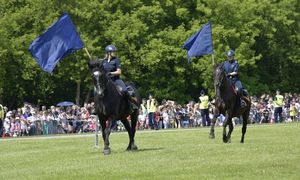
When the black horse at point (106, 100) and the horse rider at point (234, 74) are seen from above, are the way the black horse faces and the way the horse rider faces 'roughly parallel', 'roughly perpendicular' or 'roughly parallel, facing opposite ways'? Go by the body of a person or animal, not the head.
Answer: roughly parallel

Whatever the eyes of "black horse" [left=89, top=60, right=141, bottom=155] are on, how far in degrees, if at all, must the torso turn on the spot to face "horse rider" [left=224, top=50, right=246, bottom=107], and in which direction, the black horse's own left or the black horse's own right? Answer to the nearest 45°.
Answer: approximately 180°

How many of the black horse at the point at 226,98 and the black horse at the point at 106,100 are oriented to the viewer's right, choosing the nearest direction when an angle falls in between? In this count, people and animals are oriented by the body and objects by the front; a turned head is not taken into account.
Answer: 0

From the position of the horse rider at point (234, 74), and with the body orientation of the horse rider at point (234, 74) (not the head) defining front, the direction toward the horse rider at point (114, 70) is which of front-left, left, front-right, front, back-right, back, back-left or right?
front

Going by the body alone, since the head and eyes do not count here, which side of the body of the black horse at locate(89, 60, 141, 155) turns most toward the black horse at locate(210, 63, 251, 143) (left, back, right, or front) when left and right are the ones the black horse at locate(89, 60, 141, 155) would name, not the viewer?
back

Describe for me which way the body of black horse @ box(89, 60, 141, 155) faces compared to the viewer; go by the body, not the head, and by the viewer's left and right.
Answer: facing the viewer and to the left of the viewer

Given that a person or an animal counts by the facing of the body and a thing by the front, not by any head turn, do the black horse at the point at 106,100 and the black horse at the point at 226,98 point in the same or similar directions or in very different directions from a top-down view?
same or similar directions

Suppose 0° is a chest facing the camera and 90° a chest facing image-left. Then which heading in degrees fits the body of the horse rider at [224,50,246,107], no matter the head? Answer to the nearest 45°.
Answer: approximately 45°

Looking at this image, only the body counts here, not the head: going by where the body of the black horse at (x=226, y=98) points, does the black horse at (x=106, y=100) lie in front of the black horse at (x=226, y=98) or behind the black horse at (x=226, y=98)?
in front

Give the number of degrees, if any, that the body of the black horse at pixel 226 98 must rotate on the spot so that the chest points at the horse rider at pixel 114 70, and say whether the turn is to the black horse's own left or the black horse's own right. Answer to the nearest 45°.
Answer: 0° — it already faces them
